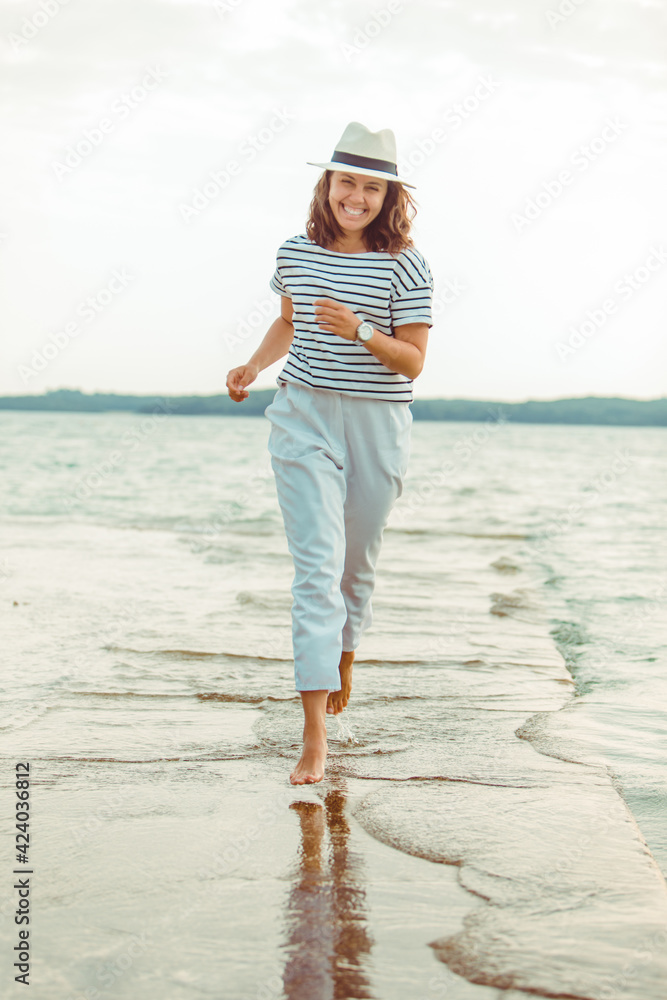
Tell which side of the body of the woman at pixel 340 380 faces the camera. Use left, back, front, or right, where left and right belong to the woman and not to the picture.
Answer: front
